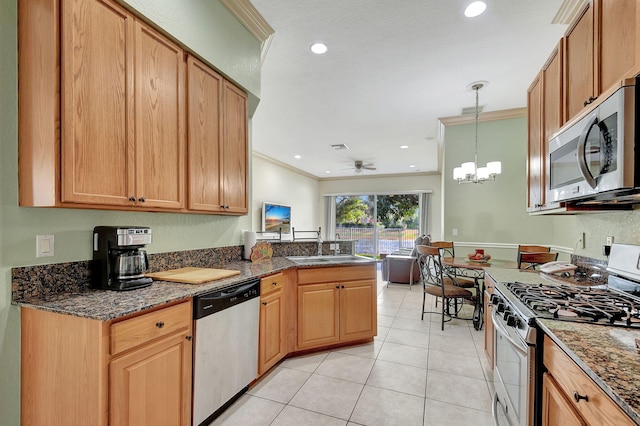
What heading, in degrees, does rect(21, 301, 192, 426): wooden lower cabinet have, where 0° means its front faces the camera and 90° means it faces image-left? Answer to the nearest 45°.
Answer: approximately 315°

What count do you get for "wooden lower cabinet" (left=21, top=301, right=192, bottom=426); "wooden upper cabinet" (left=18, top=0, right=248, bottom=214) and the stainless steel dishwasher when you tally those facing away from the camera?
0

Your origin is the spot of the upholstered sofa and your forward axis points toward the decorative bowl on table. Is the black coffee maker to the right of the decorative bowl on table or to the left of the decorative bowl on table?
right

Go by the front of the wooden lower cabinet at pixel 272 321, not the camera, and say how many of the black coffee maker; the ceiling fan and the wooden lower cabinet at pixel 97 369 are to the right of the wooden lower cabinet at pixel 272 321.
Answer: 2

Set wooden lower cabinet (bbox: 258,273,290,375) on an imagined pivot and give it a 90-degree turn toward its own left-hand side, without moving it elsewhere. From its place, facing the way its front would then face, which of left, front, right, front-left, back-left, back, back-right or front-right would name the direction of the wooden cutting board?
back

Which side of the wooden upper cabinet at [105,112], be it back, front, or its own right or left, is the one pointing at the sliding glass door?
left

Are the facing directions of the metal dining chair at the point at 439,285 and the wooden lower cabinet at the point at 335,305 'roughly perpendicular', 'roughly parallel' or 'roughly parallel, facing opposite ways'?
roughly perpendicular

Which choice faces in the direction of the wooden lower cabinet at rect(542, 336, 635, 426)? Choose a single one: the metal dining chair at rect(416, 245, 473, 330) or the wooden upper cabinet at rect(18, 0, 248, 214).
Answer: the wooden upper cabinet

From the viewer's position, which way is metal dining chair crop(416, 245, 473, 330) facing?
facing away from the viewer and to the right of the viewer

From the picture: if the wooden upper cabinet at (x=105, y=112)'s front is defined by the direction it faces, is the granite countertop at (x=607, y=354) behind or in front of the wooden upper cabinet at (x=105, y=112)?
in front

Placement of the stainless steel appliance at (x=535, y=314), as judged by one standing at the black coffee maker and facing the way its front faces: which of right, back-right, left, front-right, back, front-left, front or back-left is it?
front

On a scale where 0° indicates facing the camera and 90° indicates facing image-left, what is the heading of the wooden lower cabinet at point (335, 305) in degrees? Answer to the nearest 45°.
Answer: approximately 315°
